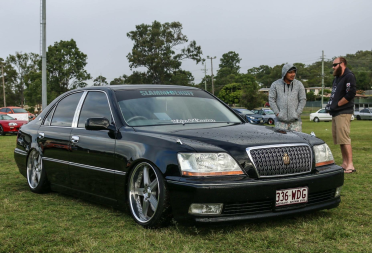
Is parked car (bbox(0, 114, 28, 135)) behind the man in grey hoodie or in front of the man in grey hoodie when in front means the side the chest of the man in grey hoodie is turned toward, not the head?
behind

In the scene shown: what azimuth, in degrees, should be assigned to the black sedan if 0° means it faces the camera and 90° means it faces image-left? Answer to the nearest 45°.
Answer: approximately 315°

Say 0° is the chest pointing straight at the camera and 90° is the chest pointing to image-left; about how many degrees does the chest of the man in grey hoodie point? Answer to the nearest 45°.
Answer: approximately 0°

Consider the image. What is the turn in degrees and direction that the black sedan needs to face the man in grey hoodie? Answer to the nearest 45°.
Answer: approximately 90° to its left

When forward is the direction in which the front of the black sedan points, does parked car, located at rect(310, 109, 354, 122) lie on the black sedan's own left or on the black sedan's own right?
on the black sedan's own left

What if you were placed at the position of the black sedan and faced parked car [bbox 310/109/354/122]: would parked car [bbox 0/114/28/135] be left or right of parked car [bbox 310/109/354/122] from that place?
left

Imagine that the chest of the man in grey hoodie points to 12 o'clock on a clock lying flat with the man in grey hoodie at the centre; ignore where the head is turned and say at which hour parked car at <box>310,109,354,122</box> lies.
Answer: The parked car is roughly at 6 o'clock from the man in grey hoodie.

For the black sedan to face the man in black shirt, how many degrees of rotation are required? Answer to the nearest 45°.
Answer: approximately 90° to its left

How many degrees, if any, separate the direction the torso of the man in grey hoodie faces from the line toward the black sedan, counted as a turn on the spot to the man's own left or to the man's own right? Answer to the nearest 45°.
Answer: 0° — they already face it
